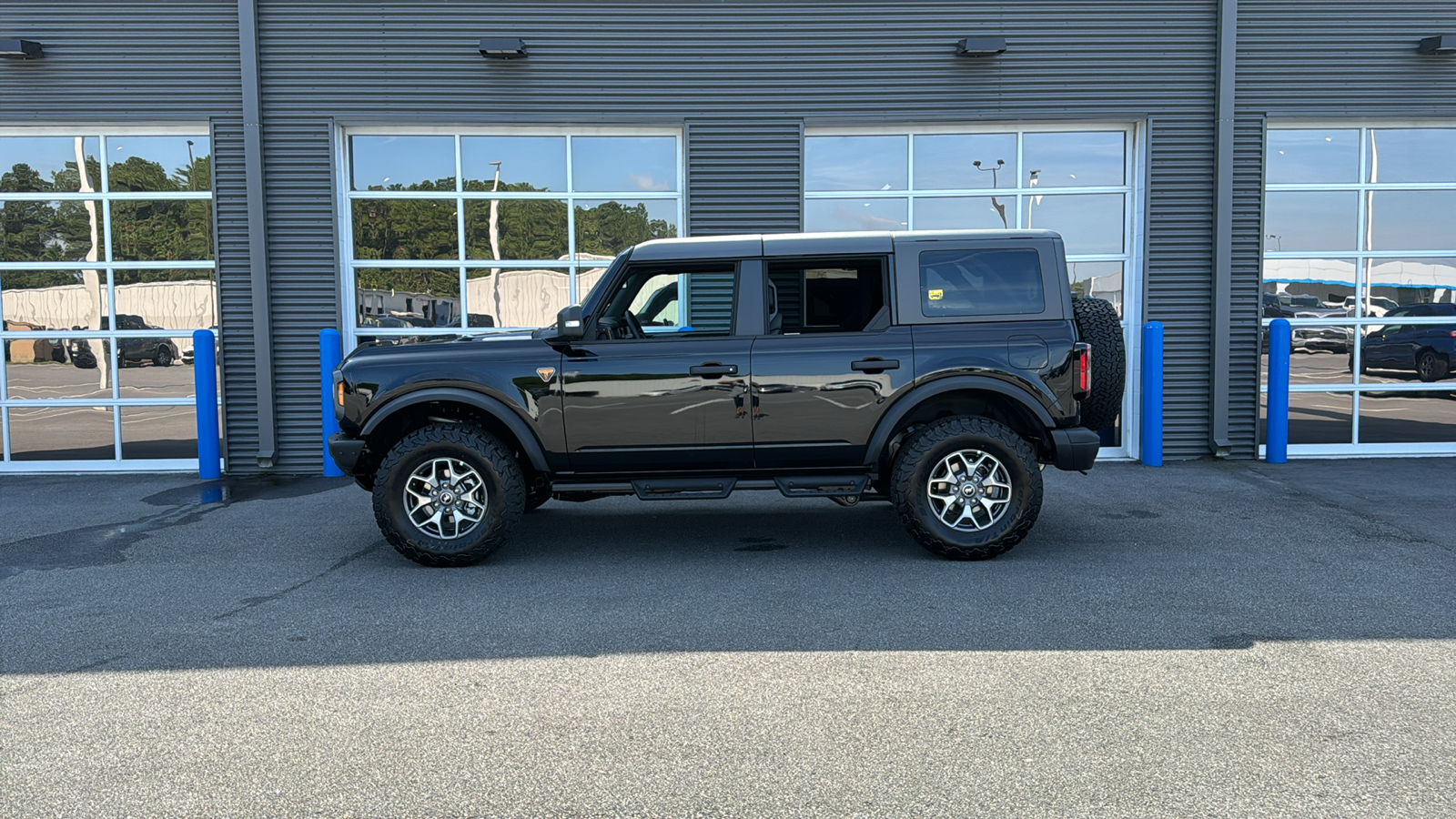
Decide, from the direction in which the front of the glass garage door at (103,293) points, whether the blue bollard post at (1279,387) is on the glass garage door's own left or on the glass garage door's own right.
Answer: on the glass garage door's own left

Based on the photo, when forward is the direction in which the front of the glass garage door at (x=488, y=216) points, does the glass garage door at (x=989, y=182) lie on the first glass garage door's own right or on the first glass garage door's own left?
on the first glass garage door's own left

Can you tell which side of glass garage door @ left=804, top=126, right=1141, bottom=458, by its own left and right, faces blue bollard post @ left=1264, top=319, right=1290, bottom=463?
left

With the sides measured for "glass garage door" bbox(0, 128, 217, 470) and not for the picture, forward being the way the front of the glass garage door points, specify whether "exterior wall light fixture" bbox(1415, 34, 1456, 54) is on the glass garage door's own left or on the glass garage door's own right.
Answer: on the glass garage door's own left

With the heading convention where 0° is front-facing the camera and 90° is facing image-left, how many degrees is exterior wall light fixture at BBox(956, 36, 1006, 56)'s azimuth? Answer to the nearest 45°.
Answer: approximately 0°

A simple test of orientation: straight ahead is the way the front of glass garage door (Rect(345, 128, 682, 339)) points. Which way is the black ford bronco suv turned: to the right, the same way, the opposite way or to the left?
to the right

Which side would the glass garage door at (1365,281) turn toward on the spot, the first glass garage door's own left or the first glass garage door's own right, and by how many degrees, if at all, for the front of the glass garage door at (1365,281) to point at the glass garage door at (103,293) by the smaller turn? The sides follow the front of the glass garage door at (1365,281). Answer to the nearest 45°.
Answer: approximately 45° to the first glass garage door's own right

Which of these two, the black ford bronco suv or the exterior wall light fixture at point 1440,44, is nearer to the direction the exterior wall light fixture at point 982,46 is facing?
the black ford bronco suv

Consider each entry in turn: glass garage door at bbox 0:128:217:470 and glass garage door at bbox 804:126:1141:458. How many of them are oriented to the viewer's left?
0

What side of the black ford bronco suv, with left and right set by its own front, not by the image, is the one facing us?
left
